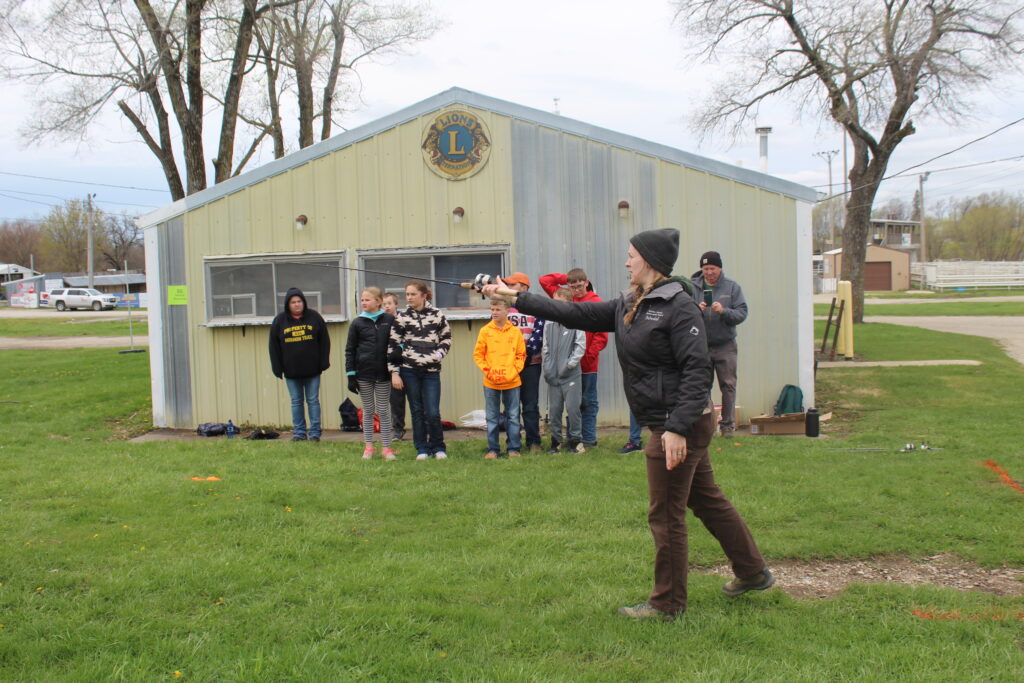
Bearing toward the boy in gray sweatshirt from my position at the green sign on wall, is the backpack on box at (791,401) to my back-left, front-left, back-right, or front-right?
front-left

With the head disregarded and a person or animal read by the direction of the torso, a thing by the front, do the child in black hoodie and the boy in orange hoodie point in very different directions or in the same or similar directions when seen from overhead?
same or similar directions

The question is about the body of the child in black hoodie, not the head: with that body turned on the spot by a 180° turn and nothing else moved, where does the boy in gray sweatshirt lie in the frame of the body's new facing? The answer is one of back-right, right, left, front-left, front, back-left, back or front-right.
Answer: back-right

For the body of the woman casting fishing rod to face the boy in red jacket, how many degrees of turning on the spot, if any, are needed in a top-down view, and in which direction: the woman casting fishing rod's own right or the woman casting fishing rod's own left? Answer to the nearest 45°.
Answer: approximately 90° to the woman casting fishing rod's own right

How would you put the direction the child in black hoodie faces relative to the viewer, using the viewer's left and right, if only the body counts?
facing the viewer

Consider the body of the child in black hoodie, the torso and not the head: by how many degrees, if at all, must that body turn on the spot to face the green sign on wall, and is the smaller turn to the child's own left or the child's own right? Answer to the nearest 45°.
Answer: approximately 135° to the child's own right

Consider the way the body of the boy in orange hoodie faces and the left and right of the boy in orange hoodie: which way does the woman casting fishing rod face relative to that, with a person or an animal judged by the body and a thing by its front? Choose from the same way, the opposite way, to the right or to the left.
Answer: to the right

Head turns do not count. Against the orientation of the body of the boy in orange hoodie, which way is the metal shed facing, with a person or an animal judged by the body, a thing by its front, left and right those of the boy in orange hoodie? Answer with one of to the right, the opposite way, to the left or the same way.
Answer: the same way

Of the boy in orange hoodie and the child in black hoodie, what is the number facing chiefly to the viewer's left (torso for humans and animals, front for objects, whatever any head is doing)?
0

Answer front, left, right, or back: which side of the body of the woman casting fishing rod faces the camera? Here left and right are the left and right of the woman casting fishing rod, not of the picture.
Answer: left

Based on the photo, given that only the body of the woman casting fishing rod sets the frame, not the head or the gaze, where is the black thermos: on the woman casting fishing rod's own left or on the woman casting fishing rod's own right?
on the woman casting fishing rod's own right

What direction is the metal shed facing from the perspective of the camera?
toward the camera

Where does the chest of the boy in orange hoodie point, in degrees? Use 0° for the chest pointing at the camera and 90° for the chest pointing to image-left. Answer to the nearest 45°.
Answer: approximately 0°

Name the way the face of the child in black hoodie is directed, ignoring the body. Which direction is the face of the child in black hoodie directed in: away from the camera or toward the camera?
toward the camera

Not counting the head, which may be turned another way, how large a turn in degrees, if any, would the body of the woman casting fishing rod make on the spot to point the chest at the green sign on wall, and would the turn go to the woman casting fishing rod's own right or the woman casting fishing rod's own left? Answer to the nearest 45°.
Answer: approximately 45° to the woman casting fishing rod's own right

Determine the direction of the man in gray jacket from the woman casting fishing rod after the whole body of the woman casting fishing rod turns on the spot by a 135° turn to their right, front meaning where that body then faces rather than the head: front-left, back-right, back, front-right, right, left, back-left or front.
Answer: front-left

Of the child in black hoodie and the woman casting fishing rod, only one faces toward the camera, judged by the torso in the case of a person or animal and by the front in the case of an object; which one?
the child in black hoodie

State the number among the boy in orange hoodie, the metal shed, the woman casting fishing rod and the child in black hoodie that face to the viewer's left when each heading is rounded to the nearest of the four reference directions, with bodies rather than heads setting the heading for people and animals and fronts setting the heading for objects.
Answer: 1

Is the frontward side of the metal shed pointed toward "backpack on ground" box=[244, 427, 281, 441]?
no
